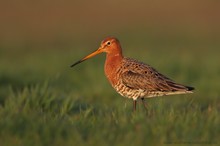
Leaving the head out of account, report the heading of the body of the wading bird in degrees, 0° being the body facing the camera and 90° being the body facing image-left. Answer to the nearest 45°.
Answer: approximately 90°
